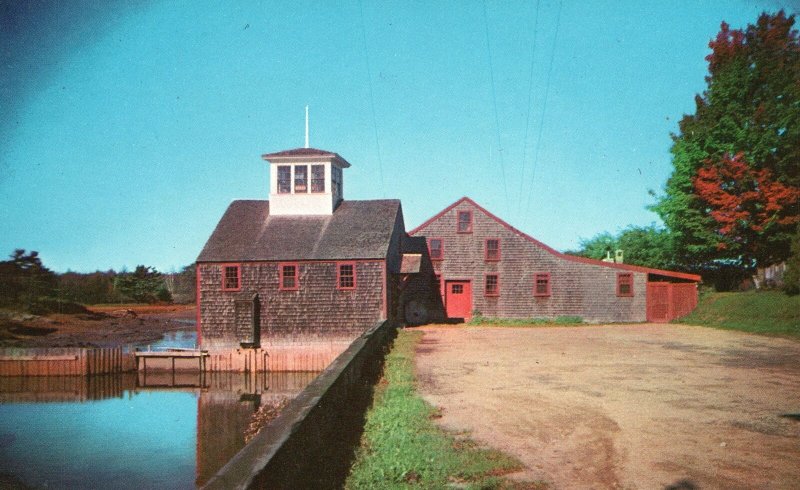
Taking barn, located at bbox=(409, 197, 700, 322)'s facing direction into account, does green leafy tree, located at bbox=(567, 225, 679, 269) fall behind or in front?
behind

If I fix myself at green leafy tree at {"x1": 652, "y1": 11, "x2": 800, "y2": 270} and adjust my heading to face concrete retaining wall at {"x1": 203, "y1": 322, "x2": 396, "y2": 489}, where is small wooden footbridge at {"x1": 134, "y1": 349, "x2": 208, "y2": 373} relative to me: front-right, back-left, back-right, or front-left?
front-right

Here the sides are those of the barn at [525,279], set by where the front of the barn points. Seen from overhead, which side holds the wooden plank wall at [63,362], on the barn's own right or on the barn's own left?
on the barn's own right

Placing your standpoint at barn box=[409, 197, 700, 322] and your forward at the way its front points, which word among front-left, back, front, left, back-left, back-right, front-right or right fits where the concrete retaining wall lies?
front

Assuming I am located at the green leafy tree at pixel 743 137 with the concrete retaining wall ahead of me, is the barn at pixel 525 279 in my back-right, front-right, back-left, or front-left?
front-right

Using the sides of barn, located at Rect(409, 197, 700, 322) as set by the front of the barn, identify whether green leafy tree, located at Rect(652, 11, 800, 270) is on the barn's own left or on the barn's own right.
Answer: on the barn's own left

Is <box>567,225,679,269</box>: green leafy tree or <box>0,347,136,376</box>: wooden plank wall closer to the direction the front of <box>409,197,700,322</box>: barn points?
the wooden plank wall

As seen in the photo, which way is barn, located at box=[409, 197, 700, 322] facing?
toward the camera

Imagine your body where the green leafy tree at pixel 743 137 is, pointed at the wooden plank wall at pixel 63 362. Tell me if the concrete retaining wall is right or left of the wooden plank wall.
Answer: left

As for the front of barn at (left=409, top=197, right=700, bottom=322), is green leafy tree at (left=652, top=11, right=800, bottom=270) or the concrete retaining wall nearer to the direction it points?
the concrete retaining wall

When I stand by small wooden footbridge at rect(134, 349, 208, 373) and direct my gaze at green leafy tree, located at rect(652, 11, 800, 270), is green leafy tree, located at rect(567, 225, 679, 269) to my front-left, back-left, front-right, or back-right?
front-left
